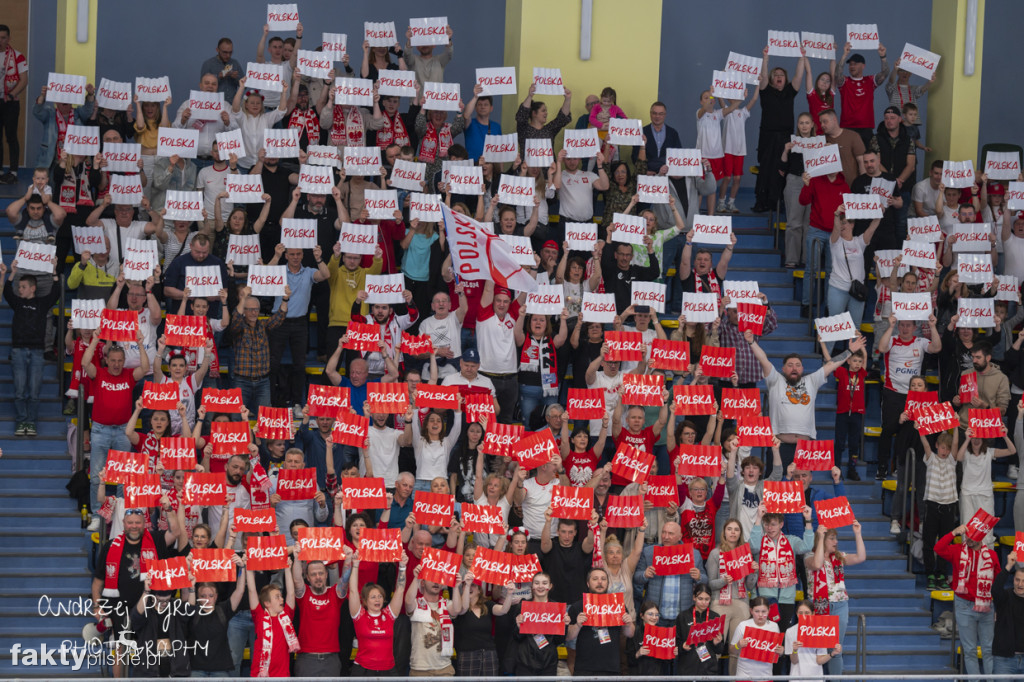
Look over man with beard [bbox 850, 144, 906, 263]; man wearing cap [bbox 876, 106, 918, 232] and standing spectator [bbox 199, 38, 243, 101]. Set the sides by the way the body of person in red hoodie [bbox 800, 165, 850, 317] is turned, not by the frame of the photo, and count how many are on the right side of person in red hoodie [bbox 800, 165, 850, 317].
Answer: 1

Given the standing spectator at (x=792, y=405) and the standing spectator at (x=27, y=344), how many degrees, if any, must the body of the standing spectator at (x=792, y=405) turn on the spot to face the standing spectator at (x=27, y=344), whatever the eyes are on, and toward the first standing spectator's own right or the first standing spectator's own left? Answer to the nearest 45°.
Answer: approximately 90° to the first standing spectator's own right

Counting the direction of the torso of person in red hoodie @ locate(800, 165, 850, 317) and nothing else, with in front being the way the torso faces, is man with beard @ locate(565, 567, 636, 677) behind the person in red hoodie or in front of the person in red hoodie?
in front

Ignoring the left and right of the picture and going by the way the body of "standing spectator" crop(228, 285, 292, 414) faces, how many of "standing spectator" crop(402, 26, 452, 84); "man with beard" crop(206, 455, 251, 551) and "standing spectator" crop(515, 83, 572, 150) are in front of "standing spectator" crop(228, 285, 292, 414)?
1

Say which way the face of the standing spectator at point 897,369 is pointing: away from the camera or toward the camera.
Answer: toward the camera

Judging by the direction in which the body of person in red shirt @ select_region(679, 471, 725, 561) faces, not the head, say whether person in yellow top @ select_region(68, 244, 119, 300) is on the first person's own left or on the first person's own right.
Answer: on the first person's own right

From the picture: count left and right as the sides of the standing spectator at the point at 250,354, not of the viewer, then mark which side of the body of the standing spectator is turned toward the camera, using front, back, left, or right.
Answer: front

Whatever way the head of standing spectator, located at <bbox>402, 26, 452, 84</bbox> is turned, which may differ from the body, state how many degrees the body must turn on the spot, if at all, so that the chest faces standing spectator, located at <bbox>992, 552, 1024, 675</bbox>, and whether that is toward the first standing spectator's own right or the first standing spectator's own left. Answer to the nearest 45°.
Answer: approximately 45° to the first standing spectator's own left

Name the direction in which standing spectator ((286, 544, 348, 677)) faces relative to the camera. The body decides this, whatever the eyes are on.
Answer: toward the camera

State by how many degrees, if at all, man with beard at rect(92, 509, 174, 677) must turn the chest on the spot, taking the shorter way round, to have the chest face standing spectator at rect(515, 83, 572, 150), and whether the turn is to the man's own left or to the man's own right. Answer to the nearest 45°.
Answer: approximately 135° to the man's own left

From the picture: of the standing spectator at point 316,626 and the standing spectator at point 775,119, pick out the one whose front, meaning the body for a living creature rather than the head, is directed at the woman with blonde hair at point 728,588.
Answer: the standing spectator at point 775,119

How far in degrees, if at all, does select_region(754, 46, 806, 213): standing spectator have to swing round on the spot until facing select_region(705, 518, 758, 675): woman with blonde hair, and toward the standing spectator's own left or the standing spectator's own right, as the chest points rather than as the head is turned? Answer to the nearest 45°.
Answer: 0° — they already face them

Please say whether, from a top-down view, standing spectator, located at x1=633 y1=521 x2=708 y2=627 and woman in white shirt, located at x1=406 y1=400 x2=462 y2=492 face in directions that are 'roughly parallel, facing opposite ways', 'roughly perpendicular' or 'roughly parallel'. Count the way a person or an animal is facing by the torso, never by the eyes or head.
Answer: roughly parallel

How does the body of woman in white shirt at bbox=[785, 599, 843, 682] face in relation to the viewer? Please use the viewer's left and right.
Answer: facing the viewer

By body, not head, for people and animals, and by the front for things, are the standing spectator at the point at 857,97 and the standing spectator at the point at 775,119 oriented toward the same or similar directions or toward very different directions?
same or similar directions

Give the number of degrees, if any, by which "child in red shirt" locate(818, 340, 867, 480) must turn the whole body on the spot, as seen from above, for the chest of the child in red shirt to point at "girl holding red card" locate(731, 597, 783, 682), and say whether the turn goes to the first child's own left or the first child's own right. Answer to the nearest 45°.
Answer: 0° — they already face them

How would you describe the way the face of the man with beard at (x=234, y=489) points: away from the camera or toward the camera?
toward the camera
